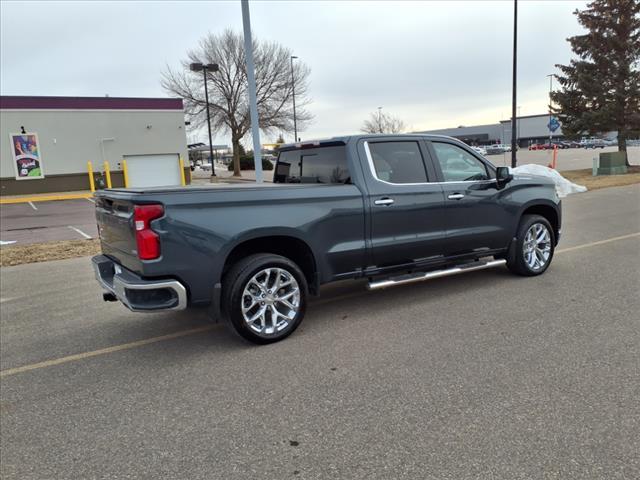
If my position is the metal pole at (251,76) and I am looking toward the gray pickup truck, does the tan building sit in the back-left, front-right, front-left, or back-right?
back-right

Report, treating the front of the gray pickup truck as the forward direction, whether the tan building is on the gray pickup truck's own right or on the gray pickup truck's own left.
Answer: on the gray pickup truck's own left

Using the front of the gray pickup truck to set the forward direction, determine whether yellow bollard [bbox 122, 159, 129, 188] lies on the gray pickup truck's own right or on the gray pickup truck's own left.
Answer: on the gray pickup truck's own left

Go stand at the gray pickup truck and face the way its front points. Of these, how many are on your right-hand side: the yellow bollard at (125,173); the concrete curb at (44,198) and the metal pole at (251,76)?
0

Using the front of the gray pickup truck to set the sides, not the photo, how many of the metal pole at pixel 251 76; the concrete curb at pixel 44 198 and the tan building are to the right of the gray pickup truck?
0

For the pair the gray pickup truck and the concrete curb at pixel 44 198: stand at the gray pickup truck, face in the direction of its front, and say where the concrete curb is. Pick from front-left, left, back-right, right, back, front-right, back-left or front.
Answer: left

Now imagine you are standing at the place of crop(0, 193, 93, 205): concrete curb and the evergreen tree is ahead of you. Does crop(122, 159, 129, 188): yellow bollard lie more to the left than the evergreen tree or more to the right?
left

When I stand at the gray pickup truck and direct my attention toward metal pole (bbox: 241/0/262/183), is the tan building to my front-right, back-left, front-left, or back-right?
front-left

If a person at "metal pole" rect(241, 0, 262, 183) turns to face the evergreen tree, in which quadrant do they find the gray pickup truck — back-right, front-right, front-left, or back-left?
back-right

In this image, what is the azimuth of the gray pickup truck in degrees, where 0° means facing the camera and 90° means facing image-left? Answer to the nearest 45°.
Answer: approximately 225°

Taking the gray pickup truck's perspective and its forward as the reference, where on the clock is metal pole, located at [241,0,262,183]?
The metal pole is roughly at 10 o'clock from the gray pickup truck.

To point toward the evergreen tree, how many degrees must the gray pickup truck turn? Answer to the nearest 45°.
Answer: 0° — it already faces it

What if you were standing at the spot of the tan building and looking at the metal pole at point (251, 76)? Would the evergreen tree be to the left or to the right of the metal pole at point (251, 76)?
left

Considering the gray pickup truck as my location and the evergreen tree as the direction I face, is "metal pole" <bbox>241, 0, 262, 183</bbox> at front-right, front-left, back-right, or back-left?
front-left
